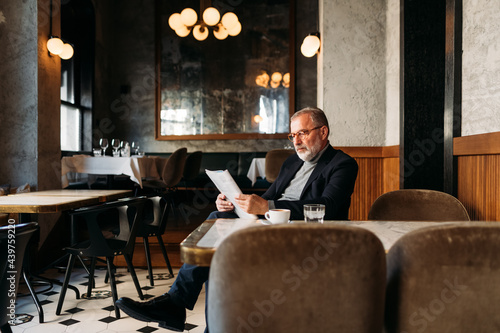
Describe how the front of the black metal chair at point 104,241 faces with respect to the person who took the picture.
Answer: facing away from the viewer and to the left of the viewer

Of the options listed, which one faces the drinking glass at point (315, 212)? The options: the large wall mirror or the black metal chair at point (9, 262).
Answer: the large wall mirror

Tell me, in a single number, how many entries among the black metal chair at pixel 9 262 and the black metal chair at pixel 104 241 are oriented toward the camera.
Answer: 0

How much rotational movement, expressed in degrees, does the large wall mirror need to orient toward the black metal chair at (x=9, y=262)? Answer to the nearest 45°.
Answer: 0° — it already faces it

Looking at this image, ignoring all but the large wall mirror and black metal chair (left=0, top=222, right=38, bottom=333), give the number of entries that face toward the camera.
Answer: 1

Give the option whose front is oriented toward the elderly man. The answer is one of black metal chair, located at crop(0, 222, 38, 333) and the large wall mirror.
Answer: the large wall mirror

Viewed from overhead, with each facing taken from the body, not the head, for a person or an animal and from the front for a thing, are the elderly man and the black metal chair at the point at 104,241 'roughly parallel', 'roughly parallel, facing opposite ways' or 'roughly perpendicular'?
roughly perpendicular

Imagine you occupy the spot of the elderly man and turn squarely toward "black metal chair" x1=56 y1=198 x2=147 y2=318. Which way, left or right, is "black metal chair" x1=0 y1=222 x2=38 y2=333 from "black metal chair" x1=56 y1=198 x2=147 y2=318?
left

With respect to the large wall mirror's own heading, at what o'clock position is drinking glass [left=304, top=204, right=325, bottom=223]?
The drinking glass is roughly at 12 o'clock from the large wall mirror.

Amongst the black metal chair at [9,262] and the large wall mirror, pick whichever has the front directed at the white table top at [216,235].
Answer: the large wall mirror

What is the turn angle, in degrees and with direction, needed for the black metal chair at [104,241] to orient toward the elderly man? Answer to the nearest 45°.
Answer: approximately 180°
